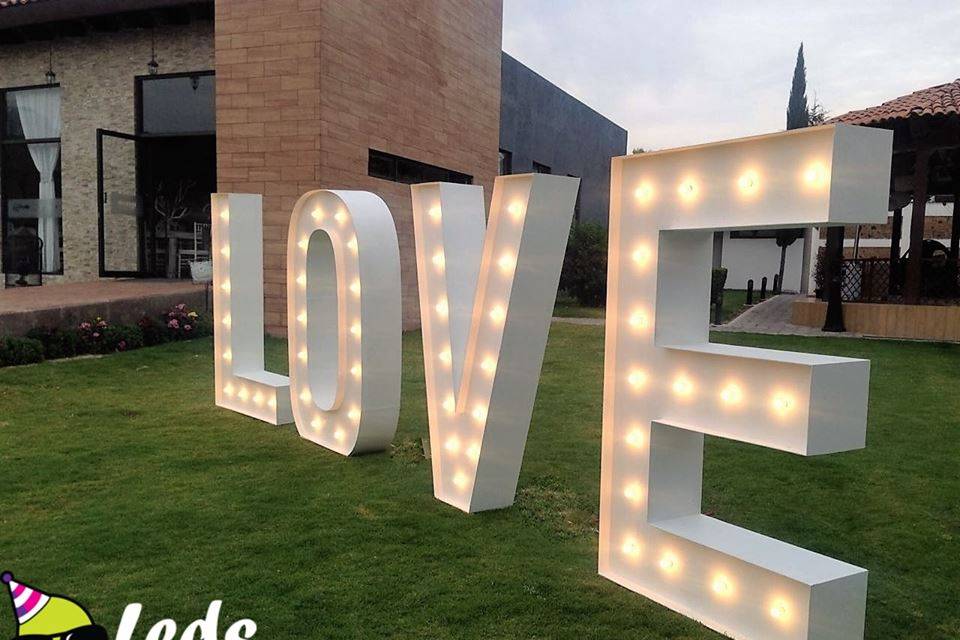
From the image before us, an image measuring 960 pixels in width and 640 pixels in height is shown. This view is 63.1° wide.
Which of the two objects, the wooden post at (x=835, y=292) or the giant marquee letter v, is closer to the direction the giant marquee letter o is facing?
the giant marquee letter v

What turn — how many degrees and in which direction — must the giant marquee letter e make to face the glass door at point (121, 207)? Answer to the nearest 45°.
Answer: approximately 90° to its right

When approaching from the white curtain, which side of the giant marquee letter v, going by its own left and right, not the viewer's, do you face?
right

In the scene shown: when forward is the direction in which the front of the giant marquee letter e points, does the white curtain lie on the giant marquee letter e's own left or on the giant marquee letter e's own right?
on the giant marquee letter e's own right

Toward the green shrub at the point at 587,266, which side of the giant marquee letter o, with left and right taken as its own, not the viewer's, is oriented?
back

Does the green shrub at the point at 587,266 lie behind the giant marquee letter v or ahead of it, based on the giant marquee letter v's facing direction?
behind

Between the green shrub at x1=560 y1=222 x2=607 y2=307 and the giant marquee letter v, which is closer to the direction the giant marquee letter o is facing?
the giant marquee letter v

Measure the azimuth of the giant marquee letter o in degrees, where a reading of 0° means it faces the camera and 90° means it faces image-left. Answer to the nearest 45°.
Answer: approximately 45°

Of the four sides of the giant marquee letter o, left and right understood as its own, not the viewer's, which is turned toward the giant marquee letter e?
left

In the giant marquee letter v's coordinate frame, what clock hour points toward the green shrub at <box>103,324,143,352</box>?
The green shrub is roughly at 3 o'clock from the giant marquee letter v.

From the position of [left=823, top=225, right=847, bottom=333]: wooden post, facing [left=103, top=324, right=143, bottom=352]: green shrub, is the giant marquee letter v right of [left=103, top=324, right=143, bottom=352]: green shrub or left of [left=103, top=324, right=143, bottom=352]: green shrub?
left

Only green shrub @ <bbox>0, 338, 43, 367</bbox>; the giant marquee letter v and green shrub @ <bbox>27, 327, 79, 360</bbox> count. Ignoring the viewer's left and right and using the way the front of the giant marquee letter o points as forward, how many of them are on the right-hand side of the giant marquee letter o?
2

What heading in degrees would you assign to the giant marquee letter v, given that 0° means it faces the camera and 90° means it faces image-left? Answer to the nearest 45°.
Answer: approximately 45°
